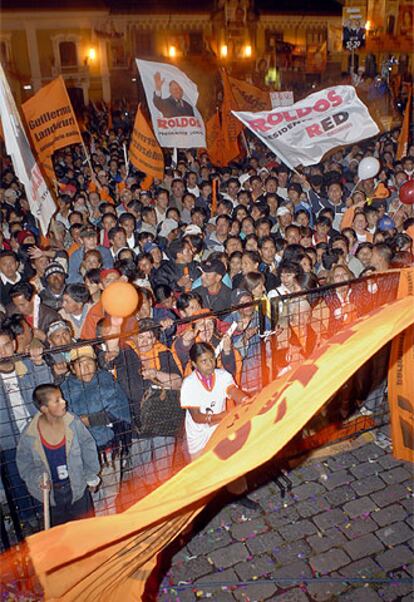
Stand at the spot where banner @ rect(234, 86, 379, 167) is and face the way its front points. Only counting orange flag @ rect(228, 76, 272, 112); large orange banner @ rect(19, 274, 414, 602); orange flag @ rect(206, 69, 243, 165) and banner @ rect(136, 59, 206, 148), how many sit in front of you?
1

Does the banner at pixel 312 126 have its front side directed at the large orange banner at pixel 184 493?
yes

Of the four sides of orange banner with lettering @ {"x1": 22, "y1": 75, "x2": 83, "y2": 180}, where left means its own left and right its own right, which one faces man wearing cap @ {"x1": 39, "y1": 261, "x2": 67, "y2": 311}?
front

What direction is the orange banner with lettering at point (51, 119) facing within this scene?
toward the camera

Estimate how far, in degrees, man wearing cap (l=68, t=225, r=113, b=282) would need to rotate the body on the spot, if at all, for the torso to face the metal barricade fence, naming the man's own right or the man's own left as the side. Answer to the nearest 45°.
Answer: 0° — they already face it

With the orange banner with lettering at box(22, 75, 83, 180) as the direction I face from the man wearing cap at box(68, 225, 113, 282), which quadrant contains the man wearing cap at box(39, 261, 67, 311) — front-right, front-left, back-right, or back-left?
back-left

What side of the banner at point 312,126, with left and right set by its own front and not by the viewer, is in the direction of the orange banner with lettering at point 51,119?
right

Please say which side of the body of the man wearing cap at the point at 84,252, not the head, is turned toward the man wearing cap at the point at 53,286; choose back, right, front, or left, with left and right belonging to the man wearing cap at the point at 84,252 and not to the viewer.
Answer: front

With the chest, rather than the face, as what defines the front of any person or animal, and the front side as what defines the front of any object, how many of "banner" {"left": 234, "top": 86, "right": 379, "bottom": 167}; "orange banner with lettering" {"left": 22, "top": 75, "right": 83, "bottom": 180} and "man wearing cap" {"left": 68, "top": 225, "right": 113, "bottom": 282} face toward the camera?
3

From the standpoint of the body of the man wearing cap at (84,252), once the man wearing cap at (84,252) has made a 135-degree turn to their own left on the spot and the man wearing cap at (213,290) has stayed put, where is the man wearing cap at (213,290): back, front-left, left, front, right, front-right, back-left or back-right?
right

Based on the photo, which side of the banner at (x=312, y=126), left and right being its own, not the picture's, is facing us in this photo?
front
